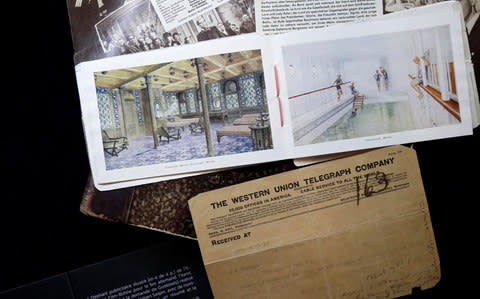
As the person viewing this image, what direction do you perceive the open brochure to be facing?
facing the viewer

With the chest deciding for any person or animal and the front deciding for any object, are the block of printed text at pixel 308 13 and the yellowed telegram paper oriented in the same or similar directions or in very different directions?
same or similar directions

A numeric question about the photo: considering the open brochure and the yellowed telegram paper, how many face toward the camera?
2

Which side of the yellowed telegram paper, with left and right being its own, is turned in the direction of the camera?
front

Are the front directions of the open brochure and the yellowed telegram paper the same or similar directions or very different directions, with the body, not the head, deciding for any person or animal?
same or similar directions
